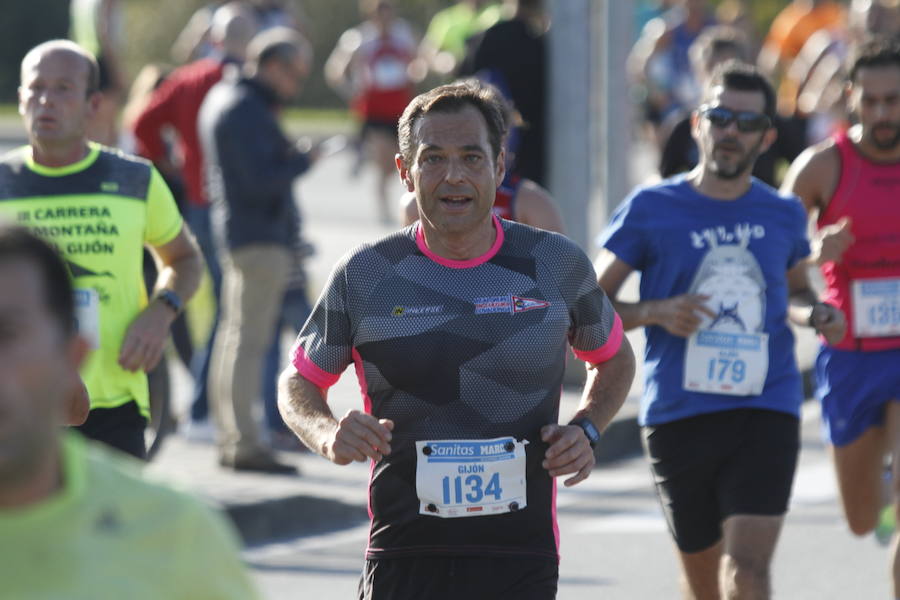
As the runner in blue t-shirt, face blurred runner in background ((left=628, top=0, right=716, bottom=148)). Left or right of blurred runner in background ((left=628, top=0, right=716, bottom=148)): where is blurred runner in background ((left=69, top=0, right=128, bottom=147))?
left

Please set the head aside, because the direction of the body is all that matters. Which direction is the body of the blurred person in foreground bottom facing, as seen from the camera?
toward the camera

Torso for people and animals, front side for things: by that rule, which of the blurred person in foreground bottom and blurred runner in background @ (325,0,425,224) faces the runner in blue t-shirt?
the blurred runner in background

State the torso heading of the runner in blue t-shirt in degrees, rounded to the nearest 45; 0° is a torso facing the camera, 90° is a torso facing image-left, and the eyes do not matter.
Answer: approximately 0°

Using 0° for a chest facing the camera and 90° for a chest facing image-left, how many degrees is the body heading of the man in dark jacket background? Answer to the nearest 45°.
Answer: approximately 270°

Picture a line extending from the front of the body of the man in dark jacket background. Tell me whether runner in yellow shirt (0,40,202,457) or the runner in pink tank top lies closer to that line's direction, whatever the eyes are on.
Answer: the runner in pink tank top

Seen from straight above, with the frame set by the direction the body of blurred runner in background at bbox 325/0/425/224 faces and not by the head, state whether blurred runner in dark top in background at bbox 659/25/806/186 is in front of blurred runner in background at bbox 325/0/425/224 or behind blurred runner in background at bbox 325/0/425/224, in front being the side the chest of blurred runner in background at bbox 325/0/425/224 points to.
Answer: in front

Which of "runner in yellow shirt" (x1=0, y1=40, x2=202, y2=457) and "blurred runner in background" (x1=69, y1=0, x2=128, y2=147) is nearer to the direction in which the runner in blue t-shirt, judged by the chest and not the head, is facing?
the runner in yellow shirt

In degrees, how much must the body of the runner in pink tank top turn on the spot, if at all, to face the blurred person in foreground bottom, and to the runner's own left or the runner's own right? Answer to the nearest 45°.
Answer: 0° — they already face them

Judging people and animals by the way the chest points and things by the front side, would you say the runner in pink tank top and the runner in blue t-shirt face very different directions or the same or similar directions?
same or similar directions

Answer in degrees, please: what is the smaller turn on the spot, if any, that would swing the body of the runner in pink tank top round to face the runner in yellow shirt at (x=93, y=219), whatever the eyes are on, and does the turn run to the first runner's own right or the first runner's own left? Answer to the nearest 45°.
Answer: approximately 45° to the first runner's own right

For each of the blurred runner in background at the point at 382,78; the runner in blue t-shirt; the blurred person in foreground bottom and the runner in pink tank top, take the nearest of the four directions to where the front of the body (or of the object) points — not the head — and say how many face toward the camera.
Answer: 4

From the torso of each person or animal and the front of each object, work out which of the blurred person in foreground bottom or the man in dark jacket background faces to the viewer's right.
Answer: the man in dark jacket background

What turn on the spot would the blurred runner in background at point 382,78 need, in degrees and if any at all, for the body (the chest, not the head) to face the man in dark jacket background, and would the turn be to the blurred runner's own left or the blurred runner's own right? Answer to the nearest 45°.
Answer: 0° — they already face them
